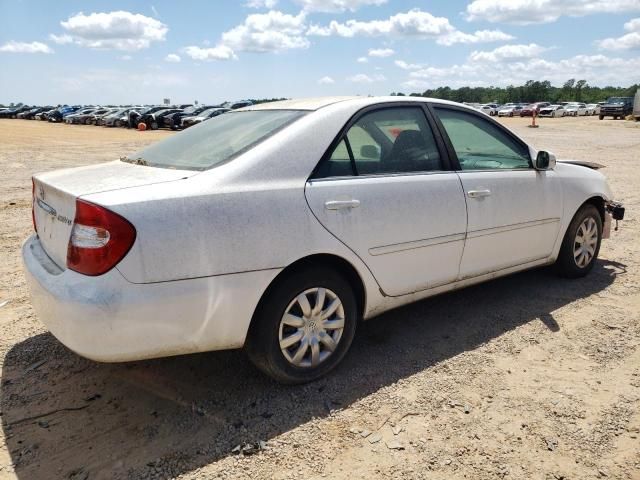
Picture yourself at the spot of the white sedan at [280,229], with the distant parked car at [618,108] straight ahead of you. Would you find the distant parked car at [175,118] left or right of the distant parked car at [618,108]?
left

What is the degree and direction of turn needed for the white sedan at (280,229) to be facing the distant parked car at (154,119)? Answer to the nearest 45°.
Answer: approximately 45° to its left

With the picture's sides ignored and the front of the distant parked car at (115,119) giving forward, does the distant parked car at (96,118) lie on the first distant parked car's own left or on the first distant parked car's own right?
on the first distant parked car's own right

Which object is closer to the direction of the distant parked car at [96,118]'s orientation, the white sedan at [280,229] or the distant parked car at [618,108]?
the white sedan

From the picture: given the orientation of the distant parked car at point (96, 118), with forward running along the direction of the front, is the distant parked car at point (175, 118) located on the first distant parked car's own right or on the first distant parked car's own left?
on the first distant parked car's own left
